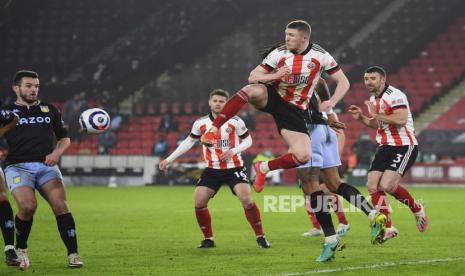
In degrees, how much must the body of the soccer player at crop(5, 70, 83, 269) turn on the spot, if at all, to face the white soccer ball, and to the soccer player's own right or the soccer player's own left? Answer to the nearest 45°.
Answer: approximately 135° to the soccer player's own left

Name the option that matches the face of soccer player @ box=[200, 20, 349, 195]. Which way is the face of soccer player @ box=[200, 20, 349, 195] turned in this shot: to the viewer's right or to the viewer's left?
to the viewer's left

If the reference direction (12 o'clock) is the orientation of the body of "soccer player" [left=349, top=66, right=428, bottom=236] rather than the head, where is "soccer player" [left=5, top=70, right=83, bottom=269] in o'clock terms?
"soccer player" [left=5, top=70, right=83, bottom=269] is roughly at 12 o'clock from "soccer player" [left=349, top=66, right=428, bottom=236].

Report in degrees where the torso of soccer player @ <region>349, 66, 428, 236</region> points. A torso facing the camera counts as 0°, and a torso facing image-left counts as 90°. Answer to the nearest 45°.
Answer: approximately 45°

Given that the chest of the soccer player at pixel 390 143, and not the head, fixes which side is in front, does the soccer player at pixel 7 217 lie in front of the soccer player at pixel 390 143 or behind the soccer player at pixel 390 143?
in front

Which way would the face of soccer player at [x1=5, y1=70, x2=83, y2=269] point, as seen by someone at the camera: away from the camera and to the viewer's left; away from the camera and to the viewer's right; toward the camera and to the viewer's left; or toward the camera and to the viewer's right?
toward the camera and to the viewer's right

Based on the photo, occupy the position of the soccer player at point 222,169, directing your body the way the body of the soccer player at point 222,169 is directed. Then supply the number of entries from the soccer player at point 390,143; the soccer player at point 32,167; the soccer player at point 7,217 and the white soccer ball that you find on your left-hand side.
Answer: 1

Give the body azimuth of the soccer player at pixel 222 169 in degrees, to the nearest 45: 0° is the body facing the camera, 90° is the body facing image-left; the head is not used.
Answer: approximately 0°
